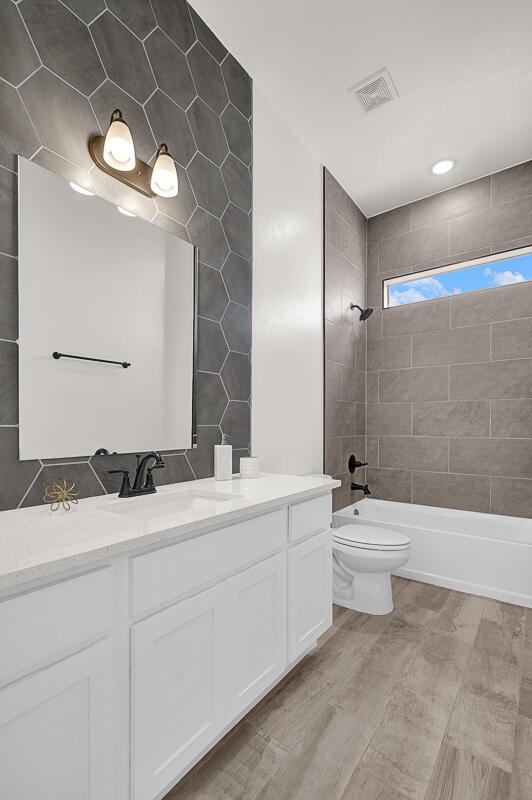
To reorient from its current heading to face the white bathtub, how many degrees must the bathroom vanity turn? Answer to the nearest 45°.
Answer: approximately 90° to its left

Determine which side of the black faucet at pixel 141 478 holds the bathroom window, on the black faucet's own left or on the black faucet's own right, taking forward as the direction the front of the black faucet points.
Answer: on the black faucet's own left

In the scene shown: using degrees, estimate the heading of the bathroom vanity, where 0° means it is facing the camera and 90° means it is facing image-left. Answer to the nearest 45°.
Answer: approximately 315°

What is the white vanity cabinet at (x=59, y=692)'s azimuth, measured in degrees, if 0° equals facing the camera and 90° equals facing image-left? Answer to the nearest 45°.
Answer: approximately 315°

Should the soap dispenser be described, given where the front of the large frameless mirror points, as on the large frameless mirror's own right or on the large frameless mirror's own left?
on the large frameless mirror's own left
